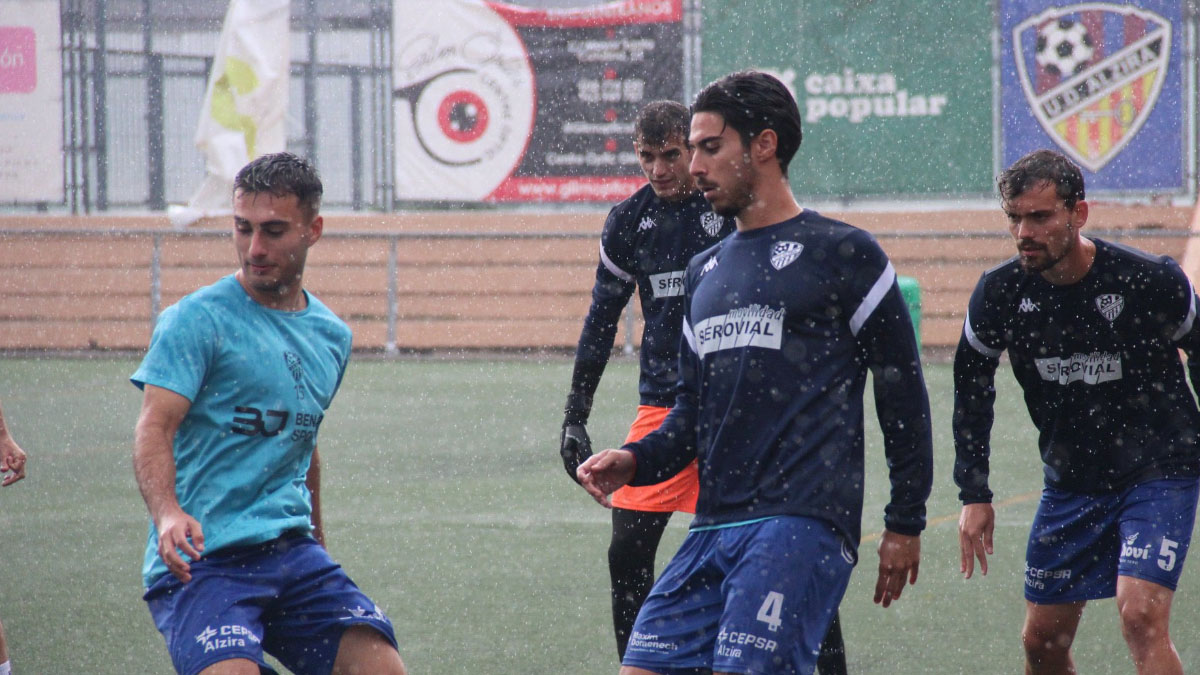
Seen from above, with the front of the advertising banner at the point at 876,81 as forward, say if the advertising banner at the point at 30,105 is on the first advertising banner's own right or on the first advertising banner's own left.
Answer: on the first advertising banner's own right

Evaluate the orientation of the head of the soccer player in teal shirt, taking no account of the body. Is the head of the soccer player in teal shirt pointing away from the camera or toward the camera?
toward the camera

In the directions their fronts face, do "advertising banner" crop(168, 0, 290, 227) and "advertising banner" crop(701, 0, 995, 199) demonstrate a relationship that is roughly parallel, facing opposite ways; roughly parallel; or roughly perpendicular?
roughly parallel

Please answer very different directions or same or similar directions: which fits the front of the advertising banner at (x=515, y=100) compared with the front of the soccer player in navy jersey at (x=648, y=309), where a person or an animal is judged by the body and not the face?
same or similar directions

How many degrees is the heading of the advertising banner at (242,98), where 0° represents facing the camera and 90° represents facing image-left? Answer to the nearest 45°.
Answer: approximately 0°

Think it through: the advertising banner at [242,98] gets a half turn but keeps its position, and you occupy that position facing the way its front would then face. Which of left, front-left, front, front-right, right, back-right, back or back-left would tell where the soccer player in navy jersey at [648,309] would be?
back

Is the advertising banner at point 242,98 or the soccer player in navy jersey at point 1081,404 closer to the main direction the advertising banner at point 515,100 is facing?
the soccer player in navy jersey

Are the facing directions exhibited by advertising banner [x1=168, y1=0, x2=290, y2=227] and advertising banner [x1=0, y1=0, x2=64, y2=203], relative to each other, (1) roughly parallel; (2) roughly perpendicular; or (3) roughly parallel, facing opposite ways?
roughly parallel

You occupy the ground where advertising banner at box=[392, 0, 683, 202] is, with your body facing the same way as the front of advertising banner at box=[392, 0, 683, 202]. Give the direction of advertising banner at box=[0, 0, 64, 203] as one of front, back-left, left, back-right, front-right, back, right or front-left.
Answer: right

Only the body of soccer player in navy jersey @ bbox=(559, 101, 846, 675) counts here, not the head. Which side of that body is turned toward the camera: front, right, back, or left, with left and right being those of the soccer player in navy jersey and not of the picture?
front

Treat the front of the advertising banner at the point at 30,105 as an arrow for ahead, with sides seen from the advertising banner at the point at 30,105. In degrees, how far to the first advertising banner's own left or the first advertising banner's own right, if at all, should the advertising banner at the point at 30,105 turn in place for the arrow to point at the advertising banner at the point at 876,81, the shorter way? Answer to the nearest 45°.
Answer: approximately 45° to the first advertising banner's own left

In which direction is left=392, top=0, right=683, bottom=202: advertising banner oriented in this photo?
toward the camera

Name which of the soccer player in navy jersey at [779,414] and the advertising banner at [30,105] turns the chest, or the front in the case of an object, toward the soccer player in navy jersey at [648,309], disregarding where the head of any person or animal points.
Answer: the advertising banner

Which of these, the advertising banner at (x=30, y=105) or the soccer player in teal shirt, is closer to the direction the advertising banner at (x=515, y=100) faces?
the soccer player in teal shirt
